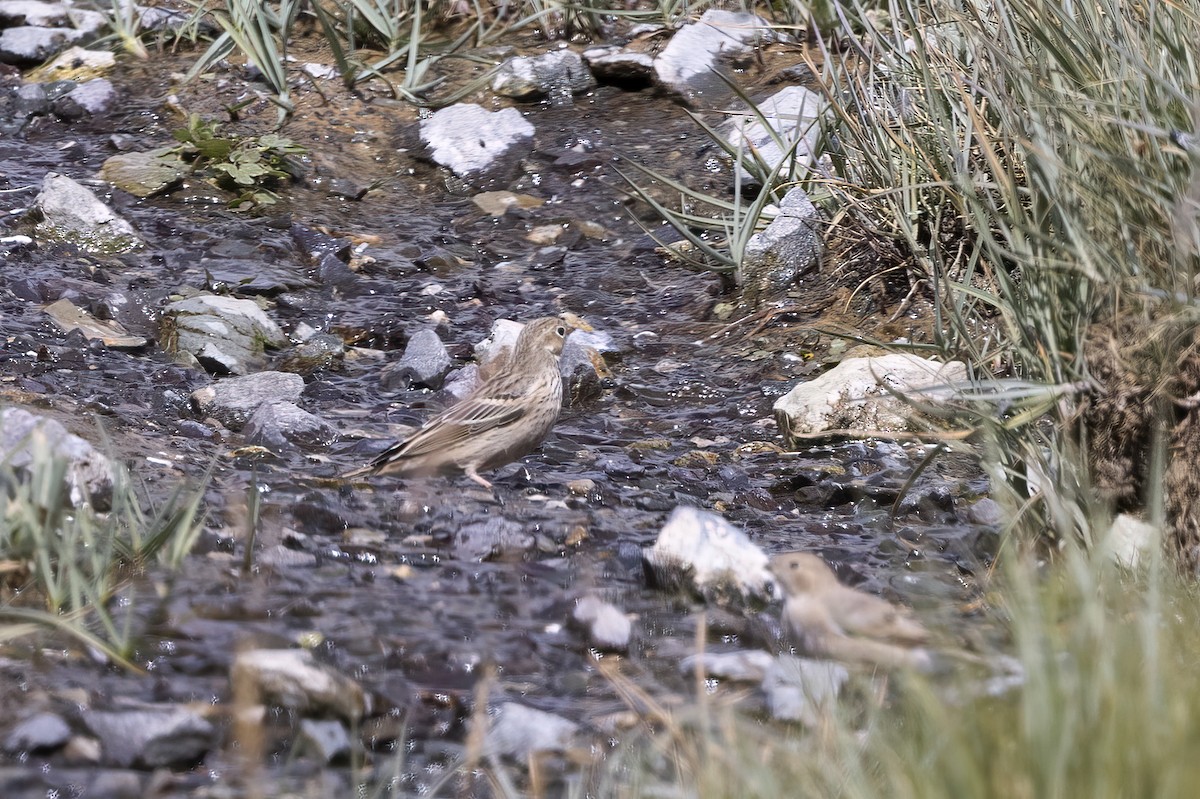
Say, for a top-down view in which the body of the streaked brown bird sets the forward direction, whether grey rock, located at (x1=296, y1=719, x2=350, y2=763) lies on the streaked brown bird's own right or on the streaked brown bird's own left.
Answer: on the streaked brown bird's own right

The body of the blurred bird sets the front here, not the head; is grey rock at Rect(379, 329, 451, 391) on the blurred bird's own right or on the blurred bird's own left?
on the blurred bird's own right

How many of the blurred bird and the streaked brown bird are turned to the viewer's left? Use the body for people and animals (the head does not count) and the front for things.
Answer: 1

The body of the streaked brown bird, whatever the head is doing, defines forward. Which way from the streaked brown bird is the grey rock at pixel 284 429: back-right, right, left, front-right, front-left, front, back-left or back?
back

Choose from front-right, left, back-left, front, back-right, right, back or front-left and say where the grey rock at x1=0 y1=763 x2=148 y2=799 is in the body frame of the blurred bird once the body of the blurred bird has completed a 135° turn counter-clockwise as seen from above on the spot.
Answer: right

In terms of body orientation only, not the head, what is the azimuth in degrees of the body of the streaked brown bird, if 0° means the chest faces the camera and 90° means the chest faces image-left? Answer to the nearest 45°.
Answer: approximately 270°

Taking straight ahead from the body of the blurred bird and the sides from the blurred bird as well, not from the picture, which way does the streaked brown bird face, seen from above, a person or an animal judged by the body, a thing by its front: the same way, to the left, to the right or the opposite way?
the opposite way

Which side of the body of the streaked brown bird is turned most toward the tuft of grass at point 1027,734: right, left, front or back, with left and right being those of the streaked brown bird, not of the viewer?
right

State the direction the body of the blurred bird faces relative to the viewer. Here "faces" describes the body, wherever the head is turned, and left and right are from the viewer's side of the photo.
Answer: facing to the left of the viewer

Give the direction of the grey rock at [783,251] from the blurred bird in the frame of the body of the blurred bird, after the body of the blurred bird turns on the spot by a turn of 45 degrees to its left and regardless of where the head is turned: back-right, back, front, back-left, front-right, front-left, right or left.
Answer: back-right

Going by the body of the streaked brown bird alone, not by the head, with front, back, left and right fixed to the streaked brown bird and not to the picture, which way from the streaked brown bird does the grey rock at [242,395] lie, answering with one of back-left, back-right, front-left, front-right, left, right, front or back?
back

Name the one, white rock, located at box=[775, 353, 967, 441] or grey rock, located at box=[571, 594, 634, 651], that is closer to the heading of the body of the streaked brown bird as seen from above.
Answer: the white rock

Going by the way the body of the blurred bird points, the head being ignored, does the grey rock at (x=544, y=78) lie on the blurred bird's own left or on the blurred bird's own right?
on the blurred bird's own right
